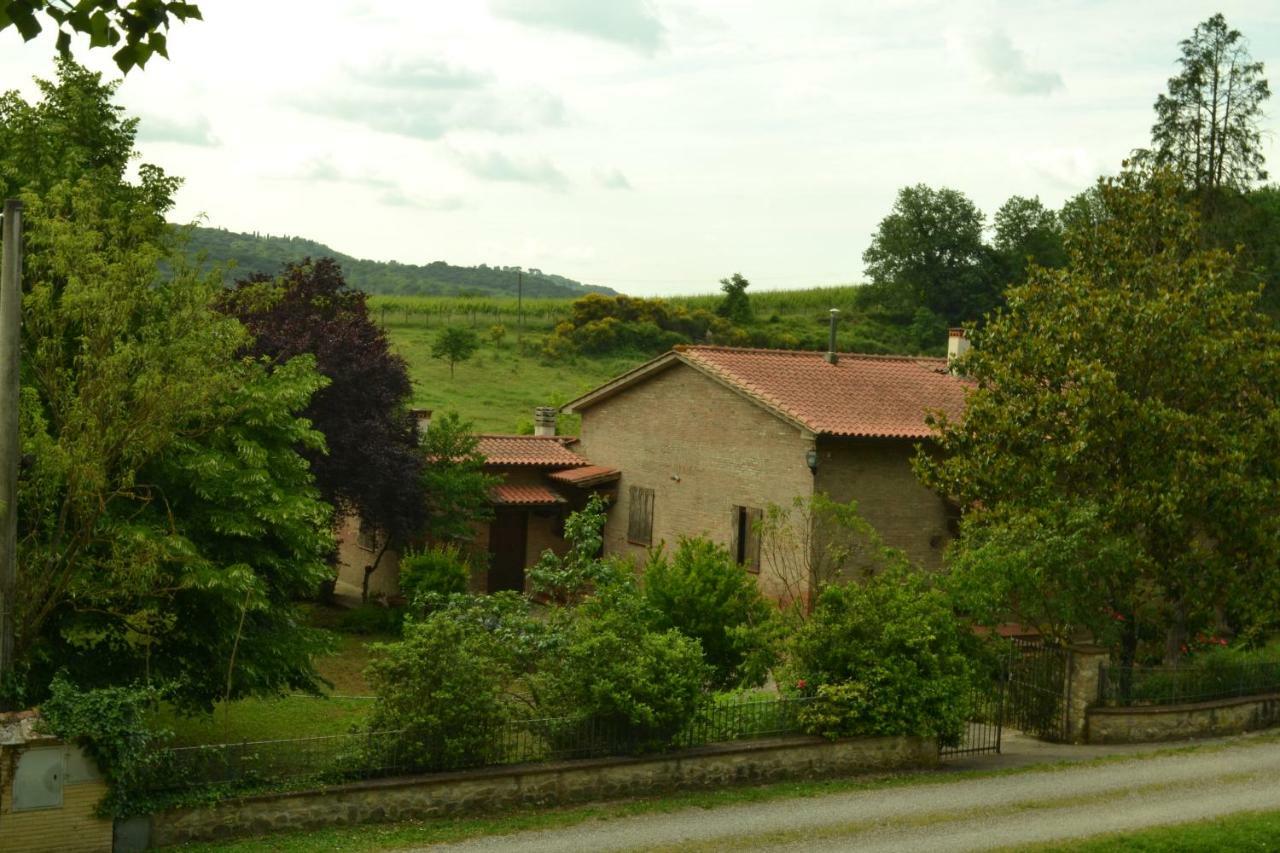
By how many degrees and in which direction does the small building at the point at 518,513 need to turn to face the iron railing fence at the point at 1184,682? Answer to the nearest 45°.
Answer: approximately 45° to its left

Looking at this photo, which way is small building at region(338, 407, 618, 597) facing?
toward the camera

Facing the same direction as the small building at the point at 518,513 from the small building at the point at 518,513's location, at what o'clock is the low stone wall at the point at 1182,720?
The low stone wall is roughly at 11 o'clock from the small building.

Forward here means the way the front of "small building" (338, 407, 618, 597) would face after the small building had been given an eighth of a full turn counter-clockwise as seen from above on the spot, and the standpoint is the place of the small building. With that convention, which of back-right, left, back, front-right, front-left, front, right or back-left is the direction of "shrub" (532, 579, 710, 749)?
front-right

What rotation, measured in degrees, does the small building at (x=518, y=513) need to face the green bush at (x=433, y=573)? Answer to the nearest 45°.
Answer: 0° — it already faces it

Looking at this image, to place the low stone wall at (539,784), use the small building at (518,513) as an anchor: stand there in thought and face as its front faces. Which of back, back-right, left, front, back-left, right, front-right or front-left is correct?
front

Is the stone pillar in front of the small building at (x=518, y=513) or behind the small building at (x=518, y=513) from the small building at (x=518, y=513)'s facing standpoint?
in front

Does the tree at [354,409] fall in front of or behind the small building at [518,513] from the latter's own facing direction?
in front

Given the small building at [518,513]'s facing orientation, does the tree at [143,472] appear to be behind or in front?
in front

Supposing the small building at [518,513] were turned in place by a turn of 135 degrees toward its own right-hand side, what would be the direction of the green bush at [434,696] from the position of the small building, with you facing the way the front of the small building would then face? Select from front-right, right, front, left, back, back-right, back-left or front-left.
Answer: back-left

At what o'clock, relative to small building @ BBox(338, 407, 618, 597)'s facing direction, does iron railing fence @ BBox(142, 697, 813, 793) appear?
The iron railing fence is roughly at 12 o'clock from the small building.
